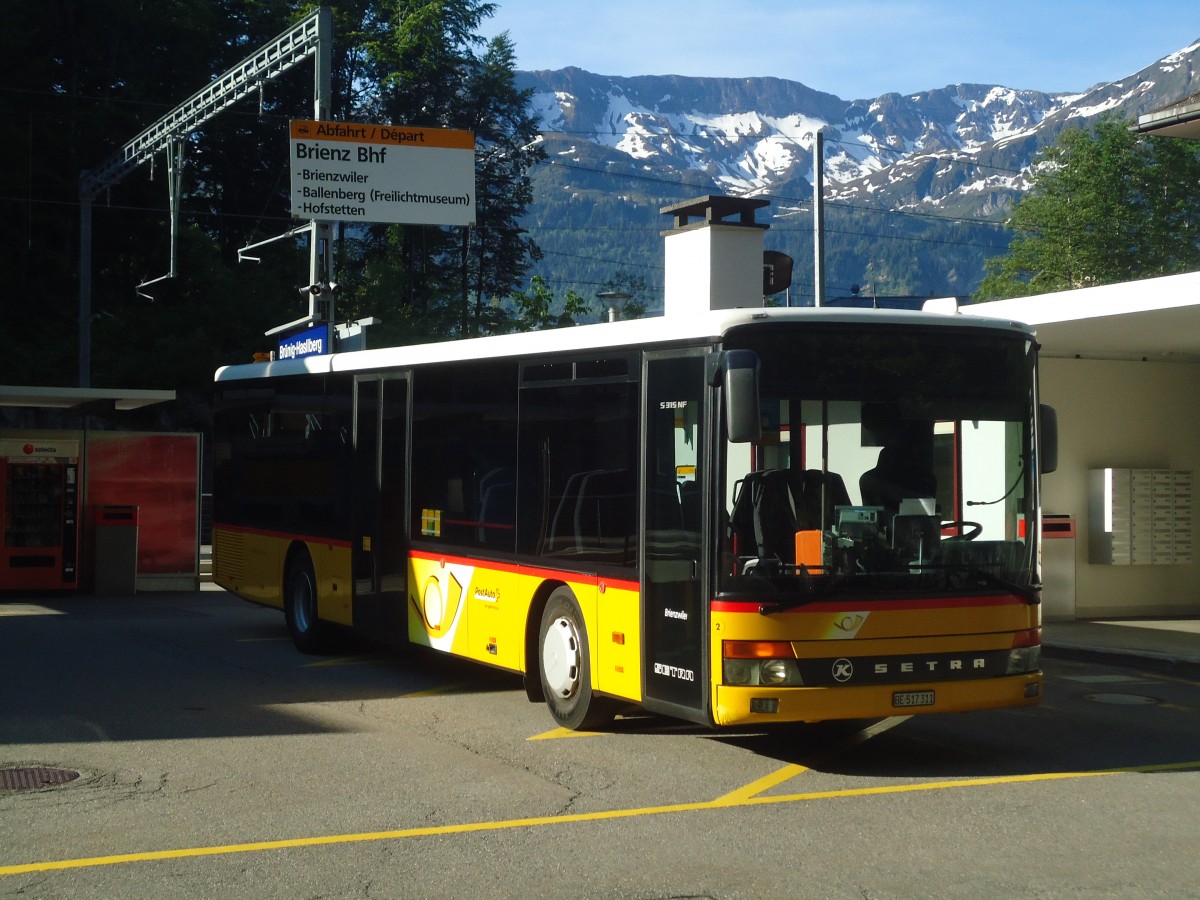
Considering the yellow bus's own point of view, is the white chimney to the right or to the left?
on its left

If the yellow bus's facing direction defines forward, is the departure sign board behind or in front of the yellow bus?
behind

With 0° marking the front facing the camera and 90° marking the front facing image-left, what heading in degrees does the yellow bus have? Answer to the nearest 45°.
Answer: approximately 315°

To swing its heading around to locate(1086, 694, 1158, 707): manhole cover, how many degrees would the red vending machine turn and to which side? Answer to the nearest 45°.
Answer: approximately 45° to its left

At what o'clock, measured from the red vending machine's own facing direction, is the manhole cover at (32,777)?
The manhole cover is roughly at 12 o'clock from the red vending machine.
